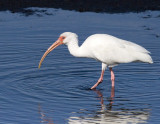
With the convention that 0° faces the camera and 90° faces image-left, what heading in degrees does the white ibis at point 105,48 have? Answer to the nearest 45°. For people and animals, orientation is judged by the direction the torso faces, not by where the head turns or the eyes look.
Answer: approximately 90°
